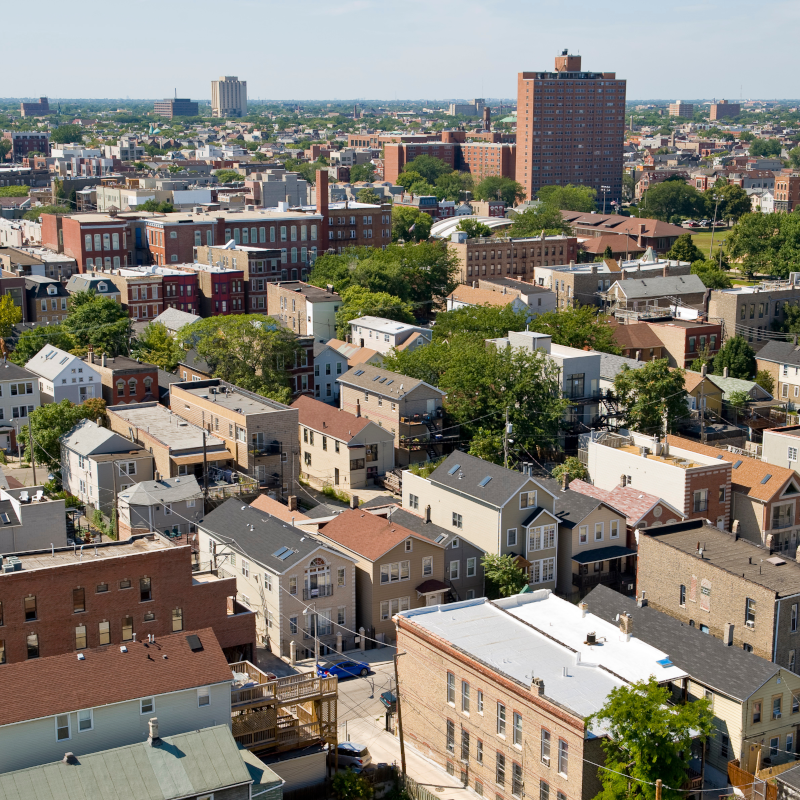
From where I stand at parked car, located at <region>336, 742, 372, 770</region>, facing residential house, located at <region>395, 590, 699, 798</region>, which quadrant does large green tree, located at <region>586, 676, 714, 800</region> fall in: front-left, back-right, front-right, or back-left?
front-right

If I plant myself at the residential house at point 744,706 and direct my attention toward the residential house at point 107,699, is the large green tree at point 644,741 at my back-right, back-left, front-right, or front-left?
front-left

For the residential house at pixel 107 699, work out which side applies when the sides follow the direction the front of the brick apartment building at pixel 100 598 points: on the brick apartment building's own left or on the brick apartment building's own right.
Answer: on the brick apartment building's own left
